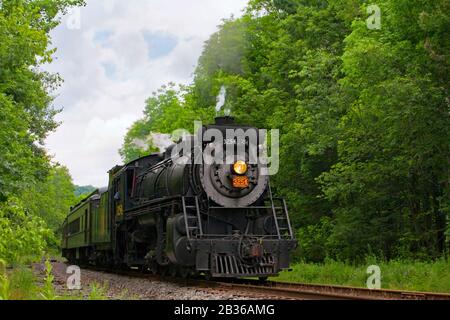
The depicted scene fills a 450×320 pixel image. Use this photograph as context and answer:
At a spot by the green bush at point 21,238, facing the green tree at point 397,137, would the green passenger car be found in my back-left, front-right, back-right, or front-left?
front-left

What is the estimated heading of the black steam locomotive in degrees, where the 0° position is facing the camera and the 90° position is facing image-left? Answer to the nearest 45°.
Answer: approximately 315°

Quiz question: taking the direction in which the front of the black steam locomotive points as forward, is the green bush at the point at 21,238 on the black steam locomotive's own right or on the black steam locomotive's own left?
on the black steam locomotive's own right

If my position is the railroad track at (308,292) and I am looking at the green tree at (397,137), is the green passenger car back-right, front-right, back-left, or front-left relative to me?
front-left

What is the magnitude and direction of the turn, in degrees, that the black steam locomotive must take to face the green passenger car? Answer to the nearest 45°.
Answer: approximately 135° to its left

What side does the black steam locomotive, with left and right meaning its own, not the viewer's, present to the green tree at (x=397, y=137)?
left
